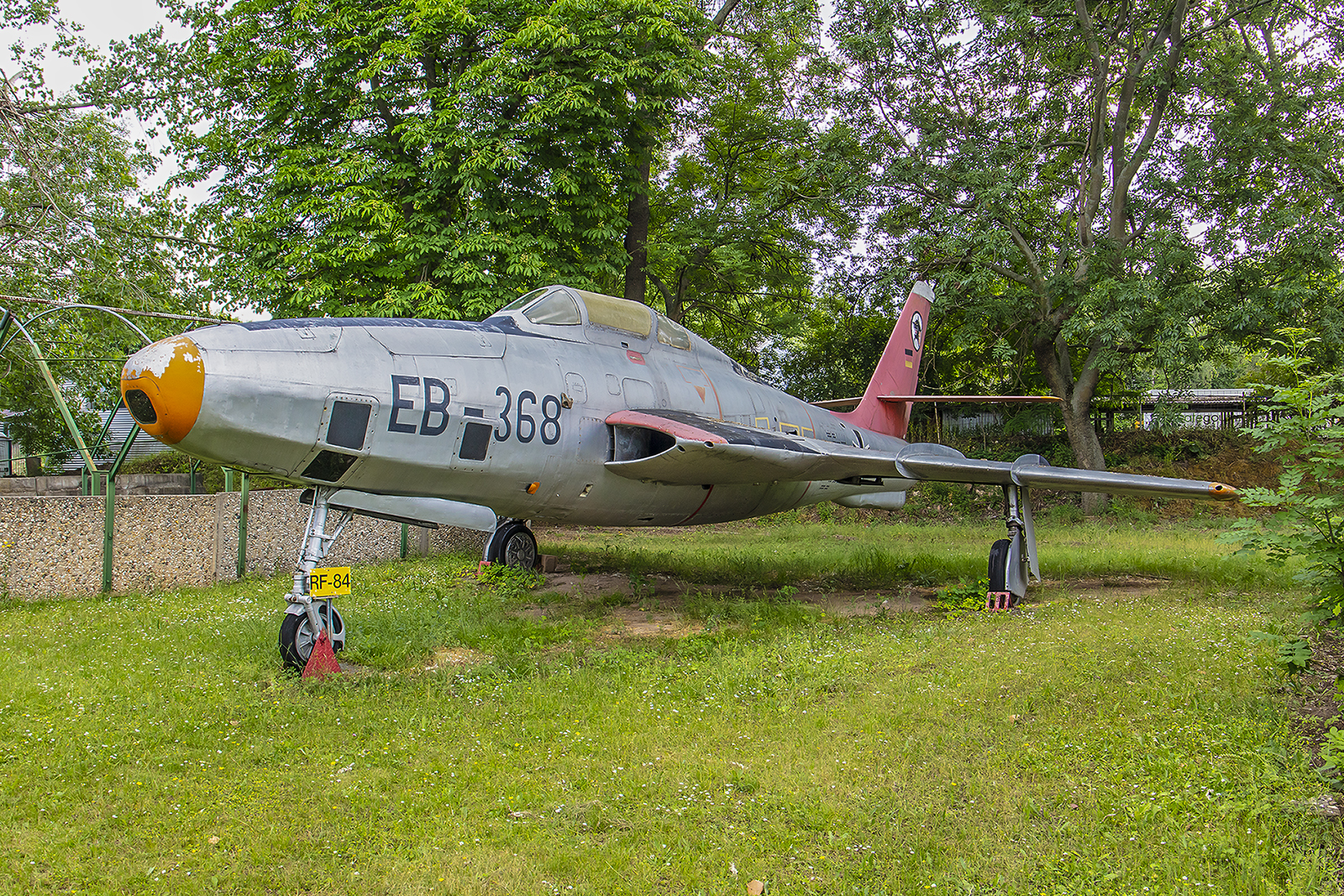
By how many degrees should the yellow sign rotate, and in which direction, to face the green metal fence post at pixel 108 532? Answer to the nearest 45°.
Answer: approximately 135° to its right

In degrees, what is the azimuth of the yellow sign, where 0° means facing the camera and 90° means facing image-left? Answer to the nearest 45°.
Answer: approximately 0°

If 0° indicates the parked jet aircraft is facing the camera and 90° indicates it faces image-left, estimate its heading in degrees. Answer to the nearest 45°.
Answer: approximately 45°

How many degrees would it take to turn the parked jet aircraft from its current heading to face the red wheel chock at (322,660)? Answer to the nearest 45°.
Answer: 0° — it already faces it

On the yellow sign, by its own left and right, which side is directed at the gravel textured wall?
back

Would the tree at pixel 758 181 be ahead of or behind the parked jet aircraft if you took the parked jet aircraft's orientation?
behind

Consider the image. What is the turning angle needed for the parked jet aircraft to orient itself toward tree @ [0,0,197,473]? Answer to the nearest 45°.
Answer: approximately 90° to its right

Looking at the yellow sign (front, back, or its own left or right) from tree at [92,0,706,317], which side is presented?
back

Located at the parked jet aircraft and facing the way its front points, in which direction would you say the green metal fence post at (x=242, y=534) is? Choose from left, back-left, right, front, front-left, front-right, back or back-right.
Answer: right

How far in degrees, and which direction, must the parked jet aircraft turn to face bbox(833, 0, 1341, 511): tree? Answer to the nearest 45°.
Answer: approximately 180°
